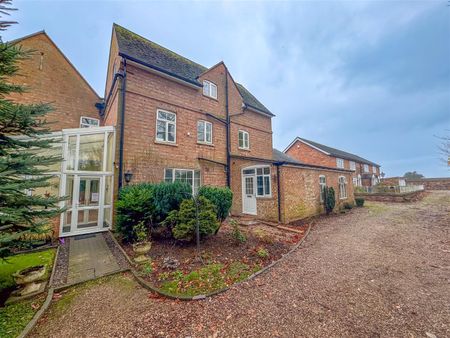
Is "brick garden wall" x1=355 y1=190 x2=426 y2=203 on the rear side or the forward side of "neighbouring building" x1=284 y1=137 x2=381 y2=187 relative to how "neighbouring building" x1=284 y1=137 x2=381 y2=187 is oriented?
on the forward side

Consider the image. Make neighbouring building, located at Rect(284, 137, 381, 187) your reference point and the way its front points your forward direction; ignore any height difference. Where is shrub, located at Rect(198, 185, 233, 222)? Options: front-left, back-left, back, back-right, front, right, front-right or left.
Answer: front-right

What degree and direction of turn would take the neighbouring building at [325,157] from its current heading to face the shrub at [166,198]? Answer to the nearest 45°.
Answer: approximately 45° to its right

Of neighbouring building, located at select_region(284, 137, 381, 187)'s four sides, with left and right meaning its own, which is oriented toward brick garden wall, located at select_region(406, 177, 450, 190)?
front

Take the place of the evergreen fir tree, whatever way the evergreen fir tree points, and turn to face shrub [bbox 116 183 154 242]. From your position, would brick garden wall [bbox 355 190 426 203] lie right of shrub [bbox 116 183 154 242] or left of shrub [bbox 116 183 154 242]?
right

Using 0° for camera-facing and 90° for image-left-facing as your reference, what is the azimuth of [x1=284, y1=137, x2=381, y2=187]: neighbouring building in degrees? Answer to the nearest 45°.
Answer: approximately 315°

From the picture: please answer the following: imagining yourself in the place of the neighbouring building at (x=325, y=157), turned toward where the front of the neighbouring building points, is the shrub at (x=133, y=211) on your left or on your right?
on your right
